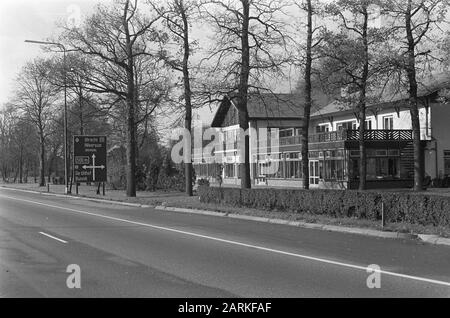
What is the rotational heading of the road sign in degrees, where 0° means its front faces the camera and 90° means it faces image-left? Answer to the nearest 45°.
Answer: approximately 0°

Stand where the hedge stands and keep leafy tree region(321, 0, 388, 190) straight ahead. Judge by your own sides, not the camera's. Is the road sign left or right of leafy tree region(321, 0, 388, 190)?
left

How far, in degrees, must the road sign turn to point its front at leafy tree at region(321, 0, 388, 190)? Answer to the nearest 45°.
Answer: approximately 45° to its left
